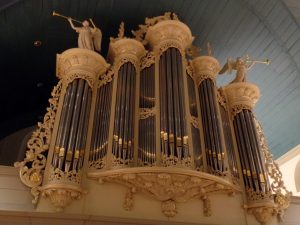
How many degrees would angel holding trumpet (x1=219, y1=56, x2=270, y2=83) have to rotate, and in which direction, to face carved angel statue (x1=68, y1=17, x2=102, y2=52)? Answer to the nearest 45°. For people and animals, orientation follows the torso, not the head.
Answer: approximately 135° to its right

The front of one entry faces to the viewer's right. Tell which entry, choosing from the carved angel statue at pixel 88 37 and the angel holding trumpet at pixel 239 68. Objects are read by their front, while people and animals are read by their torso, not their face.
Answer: the angel holding trumpet

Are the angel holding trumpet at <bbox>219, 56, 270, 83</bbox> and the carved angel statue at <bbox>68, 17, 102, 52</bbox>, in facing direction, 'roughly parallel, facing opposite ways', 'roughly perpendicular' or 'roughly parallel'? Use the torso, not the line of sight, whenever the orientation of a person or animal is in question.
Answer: roughly perpendicular

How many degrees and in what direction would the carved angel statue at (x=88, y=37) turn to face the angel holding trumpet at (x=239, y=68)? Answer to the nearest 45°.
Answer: approximately 135° to its left

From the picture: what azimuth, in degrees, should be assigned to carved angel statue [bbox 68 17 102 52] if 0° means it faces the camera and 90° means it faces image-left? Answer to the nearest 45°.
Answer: approximately 45°

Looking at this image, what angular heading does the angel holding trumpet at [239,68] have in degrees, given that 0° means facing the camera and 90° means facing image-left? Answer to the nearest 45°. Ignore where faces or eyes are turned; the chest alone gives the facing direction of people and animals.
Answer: approximately 270°

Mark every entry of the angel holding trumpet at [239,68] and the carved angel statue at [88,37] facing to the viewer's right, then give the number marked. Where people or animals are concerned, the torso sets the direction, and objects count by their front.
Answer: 1
